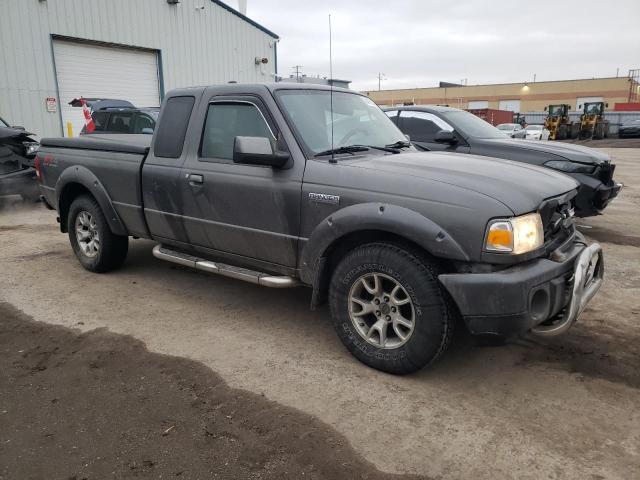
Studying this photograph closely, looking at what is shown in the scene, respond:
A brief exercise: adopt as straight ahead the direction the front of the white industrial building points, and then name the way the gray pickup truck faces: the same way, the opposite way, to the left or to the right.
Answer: the same way

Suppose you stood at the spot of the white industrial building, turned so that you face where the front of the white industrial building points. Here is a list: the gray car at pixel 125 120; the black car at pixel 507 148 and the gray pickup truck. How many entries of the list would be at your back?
0

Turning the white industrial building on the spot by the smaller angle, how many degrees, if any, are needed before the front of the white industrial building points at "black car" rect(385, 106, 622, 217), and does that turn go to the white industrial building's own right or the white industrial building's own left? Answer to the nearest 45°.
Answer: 0° — it already faces it

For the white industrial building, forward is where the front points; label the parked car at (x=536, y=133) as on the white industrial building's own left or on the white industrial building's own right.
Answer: on the white industrial building's own left

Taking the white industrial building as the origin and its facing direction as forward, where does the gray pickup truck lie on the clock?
The gray pickup truck is roughly at 1 o'clock from the white industrial building.

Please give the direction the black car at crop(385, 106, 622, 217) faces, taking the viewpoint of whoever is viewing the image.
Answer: facing the viewer and to the right of the viewer

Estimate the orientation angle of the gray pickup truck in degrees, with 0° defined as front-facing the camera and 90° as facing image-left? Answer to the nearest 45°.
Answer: approximately 315°

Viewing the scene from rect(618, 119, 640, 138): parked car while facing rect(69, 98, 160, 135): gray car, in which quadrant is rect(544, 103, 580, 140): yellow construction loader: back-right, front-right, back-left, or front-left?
front-right

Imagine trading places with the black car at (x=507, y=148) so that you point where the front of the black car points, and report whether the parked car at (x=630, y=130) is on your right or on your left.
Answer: on your left

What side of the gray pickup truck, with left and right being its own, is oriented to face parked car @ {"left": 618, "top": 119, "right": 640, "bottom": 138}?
left

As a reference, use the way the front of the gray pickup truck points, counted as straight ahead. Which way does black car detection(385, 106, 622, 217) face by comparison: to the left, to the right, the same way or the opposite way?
the same way

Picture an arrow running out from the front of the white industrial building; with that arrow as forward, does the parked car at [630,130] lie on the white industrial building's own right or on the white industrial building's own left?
on the white industrial building's own left

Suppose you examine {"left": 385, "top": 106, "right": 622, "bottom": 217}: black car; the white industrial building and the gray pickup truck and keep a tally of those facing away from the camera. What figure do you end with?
0

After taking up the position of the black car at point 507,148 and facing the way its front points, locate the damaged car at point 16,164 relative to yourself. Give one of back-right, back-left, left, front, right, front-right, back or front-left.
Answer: back-right

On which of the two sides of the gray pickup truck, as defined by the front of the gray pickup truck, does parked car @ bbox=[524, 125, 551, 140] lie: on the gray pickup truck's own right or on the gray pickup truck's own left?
on the gray pickup truck's own left
